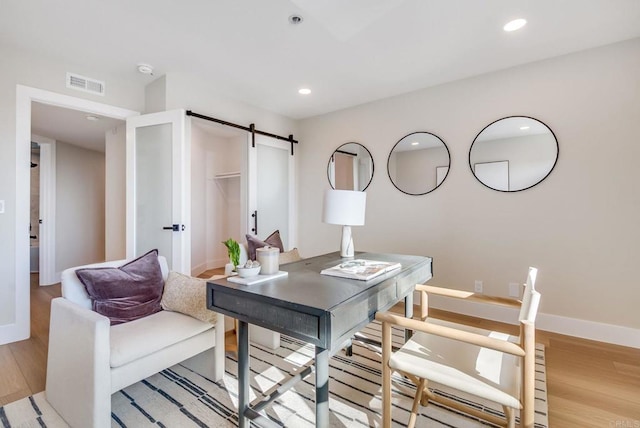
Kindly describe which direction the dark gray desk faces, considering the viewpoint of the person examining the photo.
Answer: facing the viewer and to the right of the viewer

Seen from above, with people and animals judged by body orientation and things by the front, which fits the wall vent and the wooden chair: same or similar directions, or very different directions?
very different directions

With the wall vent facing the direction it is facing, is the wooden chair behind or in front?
in front

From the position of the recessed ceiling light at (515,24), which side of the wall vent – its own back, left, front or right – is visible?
front

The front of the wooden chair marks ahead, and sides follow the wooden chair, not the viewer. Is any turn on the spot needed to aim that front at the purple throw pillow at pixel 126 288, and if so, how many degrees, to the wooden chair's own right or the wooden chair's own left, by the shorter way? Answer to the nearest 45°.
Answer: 0° — it already faces it

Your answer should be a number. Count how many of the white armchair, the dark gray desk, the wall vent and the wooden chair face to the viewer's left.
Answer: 1

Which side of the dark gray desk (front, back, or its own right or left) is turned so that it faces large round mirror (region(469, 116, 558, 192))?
left

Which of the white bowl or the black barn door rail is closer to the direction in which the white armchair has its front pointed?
the white bowl

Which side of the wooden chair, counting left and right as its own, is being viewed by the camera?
left

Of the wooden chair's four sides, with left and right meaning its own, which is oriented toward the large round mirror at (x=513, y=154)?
right

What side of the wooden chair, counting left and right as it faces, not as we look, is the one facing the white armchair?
front

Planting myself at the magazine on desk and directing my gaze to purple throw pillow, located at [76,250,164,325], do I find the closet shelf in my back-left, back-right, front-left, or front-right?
front-right

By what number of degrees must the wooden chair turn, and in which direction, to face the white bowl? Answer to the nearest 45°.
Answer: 0° — it already faces it

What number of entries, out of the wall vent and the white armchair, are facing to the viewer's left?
0

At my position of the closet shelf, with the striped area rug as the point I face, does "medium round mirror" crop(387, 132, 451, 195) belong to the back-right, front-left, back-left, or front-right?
front-left

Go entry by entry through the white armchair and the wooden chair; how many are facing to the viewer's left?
1

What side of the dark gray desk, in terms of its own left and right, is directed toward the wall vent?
back
